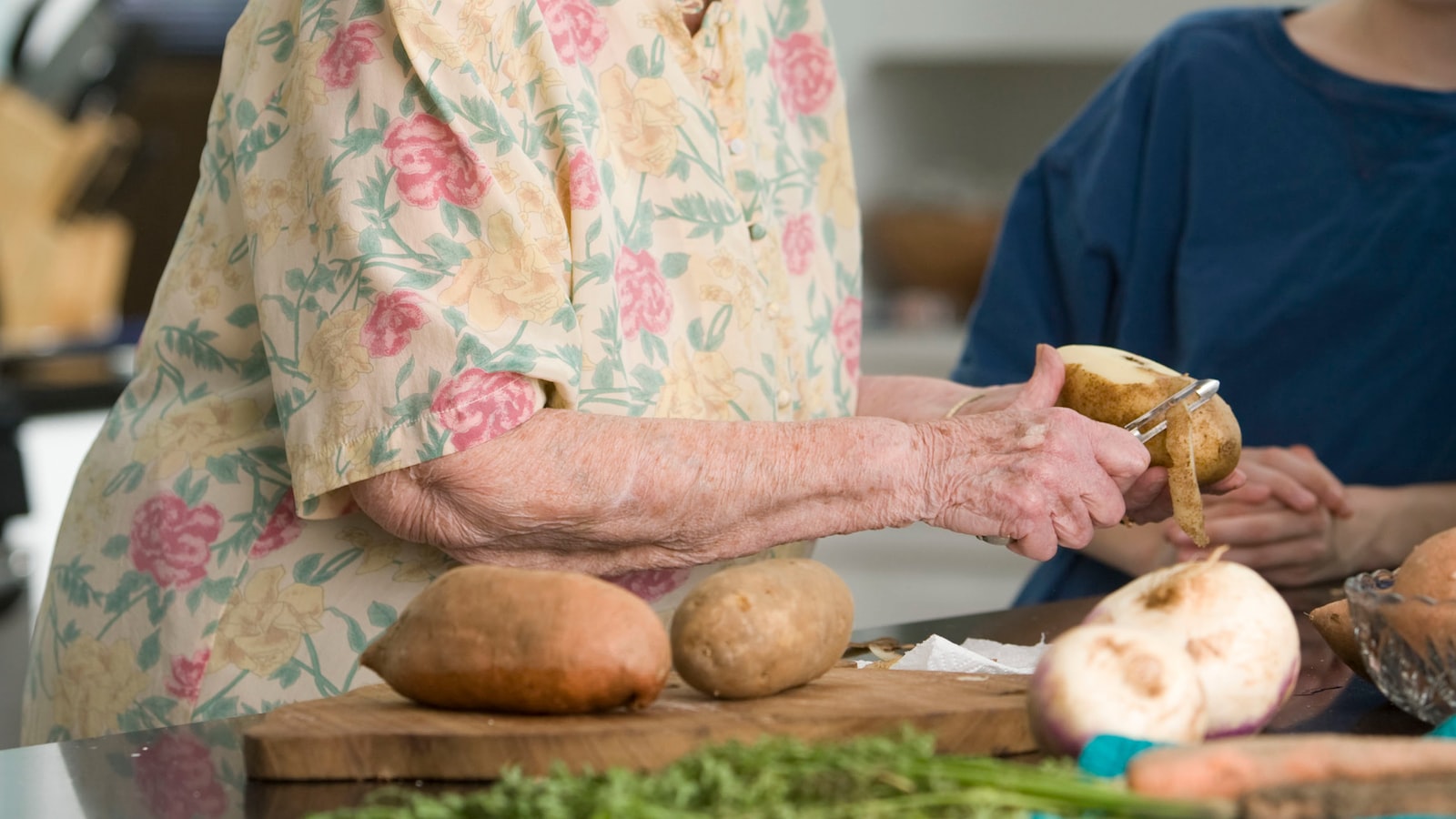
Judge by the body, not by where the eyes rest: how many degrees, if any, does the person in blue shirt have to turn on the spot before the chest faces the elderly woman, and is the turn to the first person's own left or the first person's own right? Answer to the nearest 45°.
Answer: approximately 45° to the first person's own right

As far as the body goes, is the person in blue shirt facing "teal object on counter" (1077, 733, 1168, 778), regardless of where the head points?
yes

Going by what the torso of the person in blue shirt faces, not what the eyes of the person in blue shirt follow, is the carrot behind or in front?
in front

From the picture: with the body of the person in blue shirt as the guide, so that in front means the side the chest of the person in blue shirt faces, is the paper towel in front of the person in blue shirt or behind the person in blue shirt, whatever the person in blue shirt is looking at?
in front

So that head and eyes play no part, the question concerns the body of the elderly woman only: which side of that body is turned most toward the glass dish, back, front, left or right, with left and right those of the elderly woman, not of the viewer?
front

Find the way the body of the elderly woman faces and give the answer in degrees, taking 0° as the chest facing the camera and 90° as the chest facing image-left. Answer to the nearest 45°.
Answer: approximately 315°

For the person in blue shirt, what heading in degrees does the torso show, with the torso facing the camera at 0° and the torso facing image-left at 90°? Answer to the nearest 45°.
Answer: approximately 0°
